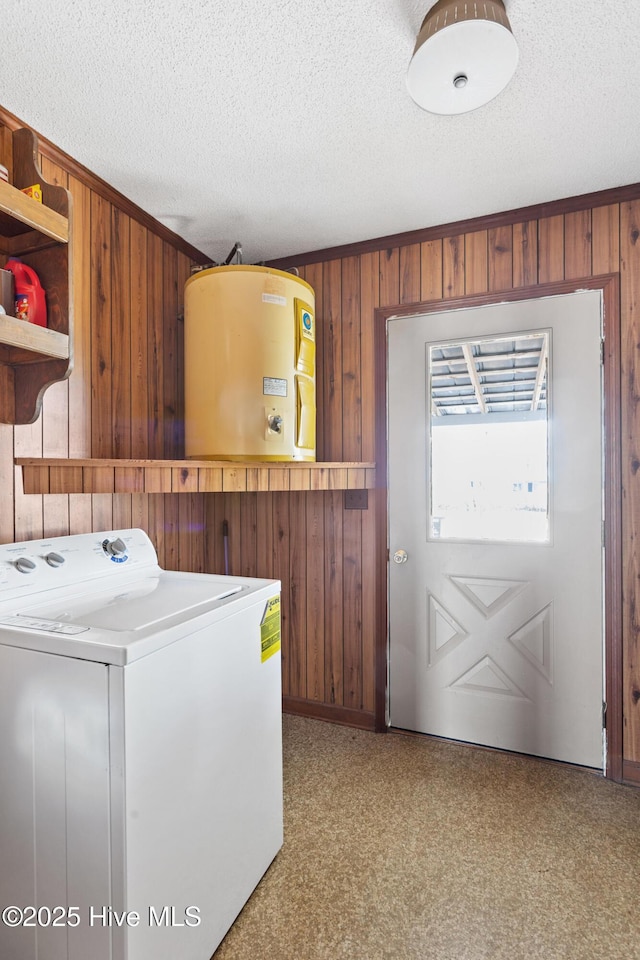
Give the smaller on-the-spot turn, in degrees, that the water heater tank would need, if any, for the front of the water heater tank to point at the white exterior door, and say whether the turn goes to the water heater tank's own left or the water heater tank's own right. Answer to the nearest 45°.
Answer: approximately 45° to the water heater tank's own left

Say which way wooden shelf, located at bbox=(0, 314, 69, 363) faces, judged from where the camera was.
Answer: facing the viewer and to the right of the viewer

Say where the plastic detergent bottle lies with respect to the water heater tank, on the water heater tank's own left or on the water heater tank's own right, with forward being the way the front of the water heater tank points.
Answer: on the water heater tank's own right

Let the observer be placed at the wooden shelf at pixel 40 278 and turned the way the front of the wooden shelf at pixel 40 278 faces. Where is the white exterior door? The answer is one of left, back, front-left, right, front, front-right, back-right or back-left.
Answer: front-left

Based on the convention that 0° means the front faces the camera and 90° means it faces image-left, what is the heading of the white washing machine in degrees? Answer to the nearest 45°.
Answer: approximately 315°
